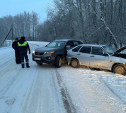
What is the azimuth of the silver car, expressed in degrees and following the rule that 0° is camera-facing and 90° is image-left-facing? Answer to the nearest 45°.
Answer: approximately 315°
